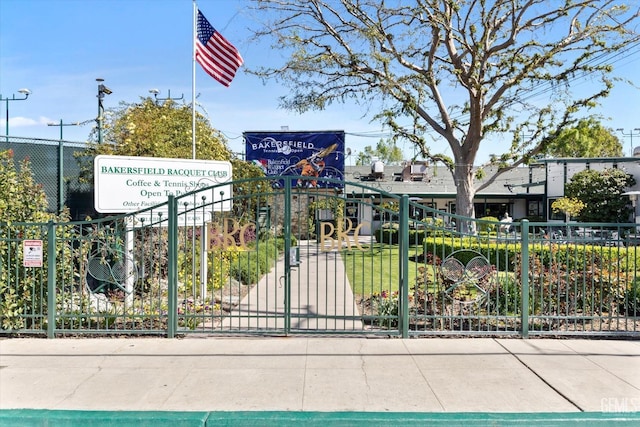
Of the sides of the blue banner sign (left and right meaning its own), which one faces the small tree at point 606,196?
left

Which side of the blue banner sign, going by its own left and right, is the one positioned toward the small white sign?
front

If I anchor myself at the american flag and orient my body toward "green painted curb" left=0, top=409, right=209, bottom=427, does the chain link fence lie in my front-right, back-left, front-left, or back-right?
back-right

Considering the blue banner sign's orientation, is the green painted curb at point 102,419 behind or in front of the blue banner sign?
in front

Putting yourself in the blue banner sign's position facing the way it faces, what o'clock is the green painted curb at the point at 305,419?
The green painted curb is roughly at 12 o'clock from the blue banner sign.

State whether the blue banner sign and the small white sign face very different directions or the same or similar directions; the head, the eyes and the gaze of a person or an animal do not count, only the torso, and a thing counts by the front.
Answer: same or similar directions

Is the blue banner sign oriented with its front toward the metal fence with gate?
yes

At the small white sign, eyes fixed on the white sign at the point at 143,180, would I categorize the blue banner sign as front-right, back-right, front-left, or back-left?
front-left

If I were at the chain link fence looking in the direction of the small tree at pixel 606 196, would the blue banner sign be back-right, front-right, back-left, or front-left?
front-left

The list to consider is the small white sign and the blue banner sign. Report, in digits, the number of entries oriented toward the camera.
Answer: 2

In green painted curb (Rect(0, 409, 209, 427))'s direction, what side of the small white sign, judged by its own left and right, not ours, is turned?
front

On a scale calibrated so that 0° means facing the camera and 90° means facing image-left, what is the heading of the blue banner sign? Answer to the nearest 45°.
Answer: approximately 0°

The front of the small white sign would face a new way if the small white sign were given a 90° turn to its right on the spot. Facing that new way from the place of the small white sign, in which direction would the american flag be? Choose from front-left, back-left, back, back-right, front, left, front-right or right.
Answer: back-right

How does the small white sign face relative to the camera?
toward the camera
